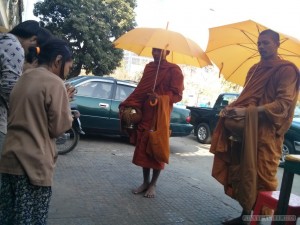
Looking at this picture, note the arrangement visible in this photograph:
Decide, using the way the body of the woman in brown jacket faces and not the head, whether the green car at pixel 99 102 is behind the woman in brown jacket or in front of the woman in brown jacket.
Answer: in front

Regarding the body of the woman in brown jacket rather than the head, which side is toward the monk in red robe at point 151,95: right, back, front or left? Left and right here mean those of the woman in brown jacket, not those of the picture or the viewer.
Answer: front

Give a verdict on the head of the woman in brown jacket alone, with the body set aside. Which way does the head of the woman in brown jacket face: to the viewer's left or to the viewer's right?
to the viewer's right

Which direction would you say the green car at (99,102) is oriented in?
to the viewer's left

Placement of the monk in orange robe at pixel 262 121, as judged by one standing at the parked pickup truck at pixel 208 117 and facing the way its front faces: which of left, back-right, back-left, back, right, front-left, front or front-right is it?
front-right

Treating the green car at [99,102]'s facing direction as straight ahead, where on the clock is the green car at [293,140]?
the green car at [293,140] is roughly at 6 o'clock from the green car at [99,102].

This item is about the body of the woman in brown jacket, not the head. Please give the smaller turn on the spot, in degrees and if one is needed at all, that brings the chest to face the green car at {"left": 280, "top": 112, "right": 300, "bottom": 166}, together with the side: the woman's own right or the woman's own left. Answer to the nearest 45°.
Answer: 0° — they already face it

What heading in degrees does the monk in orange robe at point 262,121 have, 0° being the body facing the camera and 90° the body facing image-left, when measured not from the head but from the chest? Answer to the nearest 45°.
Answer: approximately 45°

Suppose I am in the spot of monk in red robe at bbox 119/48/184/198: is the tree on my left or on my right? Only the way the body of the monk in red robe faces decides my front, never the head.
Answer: on my right

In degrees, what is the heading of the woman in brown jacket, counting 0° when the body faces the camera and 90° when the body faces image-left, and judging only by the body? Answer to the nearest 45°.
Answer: approximately 225°

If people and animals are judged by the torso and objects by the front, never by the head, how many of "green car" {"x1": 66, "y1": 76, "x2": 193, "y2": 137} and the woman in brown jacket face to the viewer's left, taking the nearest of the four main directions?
1

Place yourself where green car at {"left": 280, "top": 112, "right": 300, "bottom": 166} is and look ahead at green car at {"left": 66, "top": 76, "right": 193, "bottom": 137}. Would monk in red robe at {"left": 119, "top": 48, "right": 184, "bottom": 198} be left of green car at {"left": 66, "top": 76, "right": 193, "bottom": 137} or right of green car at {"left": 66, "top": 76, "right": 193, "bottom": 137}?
left

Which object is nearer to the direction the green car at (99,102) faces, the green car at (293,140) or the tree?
the tree
